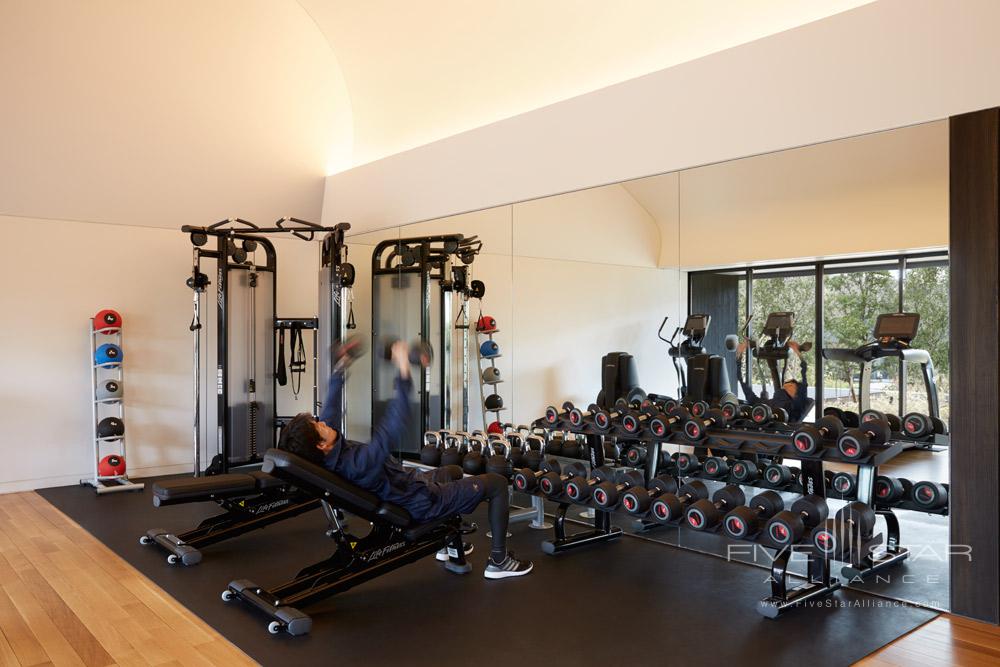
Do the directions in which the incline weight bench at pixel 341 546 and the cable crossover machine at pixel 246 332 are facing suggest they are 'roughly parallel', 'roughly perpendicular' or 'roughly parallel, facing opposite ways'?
roughly perpendicular

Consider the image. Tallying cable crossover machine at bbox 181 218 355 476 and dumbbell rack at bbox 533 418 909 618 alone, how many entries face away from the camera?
0

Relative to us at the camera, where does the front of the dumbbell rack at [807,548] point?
facing the viewer and to the left of the viewer

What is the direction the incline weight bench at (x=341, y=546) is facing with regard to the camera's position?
facing away from the viewer and to the right of the viewer

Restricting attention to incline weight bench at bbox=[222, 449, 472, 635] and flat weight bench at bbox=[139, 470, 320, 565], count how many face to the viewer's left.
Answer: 0

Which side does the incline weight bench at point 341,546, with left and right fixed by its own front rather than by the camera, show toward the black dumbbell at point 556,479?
front
